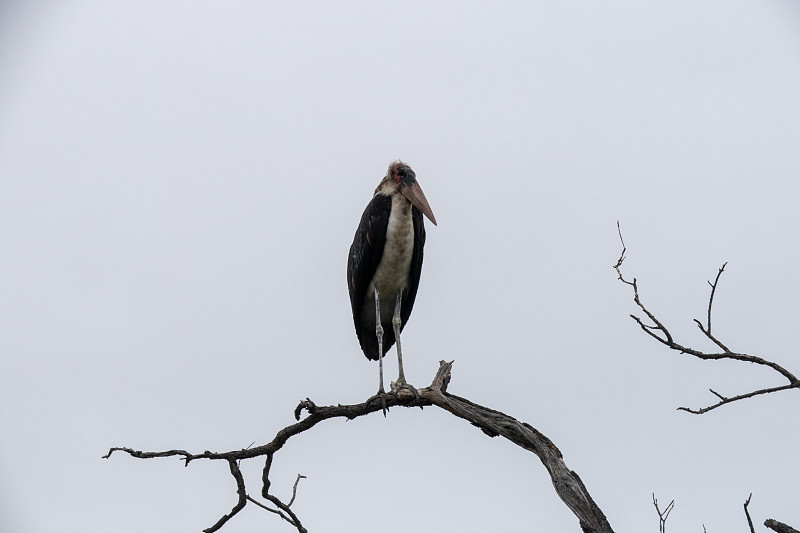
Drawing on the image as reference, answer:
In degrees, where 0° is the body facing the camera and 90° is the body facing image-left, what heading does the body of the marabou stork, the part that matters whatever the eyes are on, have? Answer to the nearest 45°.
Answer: approximately 315°
